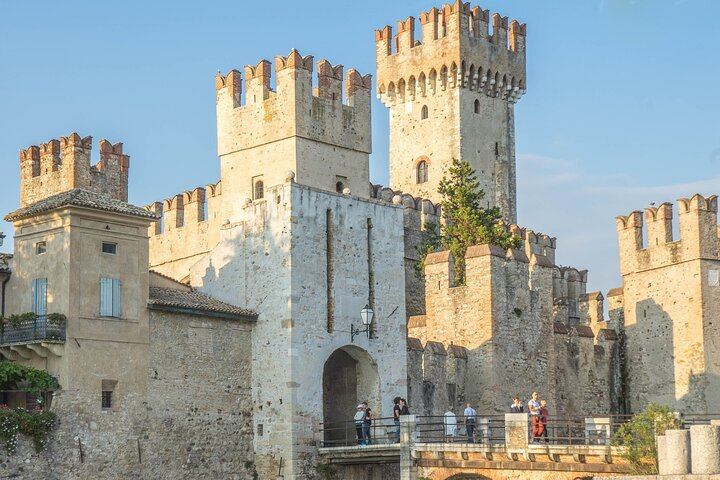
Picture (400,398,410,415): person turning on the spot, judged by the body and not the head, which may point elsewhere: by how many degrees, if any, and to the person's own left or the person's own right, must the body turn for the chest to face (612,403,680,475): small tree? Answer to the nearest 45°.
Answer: approximately 135° to the person's own left

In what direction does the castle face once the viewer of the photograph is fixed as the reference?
facing the viewer and to the right of the viewer

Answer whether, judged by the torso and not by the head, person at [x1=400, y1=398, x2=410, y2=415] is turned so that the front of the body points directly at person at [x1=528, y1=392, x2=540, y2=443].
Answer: no

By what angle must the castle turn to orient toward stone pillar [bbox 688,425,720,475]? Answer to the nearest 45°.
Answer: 0° — it already faces it

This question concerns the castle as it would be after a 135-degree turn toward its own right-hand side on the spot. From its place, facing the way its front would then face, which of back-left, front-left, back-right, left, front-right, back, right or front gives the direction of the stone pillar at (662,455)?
back-left

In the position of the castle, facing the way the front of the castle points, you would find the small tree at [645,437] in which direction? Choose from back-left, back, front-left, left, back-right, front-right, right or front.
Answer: front
